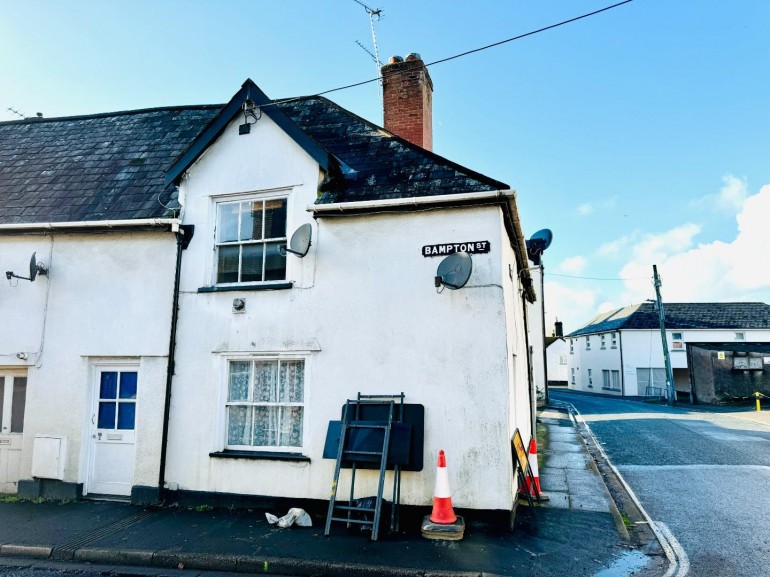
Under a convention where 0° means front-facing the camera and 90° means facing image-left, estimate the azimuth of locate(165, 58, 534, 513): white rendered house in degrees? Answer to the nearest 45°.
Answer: approximately 0°

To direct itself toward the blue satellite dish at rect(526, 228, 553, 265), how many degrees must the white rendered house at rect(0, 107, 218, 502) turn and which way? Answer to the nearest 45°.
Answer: approximately 90° to its left

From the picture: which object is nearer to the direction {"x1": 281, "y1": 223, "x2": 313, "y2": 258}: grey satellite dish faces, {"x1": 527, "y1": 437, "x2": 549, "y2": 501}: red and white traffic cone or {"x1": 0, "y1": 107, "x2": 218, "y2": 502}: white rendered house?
the white rendered house

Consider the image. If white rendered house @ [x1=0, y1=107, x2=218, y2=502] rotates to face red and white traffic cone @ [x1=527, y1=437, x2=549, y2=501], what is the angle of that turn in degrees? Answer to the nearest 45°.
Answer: approximately 45° to its left

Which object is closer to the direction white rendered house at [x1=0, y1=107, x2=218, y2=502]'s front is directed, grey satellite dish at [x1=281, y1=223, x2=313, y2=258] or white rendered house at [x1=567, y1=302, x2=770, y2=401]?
the grey satellite dish

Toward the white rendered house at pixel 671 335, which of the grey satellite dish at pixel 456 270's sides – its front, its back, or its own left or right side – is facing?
back

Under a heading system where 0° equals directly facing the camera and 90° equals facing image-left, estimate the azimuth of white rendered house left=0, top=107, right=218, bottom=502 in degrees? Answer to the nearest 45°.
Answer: approximately 0°

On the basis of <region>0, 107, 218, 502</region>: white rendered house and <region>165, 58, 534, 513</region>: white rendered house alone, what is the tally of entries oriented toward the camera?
2
